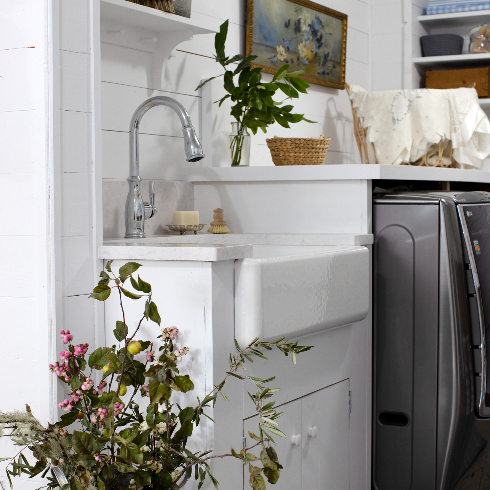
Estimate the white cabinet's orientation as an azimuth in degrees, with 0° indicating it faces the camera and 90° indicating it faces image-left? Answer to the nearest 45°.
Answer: approximately 315°

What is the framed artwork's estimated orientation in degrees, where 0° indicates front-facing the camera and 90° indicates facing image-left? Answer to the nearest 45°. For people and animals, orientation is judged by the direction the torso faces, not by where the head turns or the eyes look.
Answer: approximately 315°

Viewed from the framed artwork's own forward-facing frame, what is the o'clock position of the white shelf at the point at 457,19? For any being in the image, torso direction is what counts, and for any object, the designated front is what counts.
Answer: The white shelf is roughly at 9 o'clock from the framed artwork.

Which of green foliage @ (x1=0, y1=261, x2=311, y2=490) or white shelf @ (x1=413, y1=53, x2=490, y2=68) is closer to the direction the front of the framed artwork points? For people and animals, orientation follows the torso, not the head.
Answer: the green foliage

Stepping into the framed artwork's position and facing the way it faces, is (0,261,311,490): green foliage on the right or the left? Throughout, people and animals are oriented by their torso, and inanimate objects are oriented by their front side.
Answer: on its right

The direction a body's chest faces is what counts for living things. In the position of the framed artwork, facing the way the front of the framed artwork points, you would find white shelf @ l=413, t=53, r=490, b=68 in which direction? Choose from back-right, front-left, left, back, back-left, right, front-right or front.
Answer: left

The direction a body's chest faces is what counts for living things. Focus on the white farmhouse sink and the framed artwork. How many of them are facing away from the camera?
0

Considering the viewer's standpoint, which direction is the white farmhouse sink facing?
facing the viewer and to the right of the viewer

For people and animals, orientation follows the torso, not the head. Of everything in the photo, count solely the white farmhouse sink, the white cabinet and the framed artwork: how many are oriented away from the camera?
0

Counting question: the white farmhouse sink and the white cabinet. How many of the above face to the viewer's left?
0

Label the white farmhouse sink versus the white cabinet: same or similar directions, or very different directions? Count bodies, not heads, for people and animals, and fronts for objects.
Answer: same or similar directions

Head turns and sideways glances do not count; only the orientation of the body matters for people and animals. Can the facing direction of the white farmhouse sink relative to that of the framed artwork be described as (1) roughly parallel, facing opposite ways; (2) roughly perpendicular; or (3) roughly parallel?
roughly parallel

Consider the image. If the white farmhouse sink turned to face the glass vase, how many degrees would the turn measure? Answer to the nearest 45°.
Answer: approximately 135° to its left
